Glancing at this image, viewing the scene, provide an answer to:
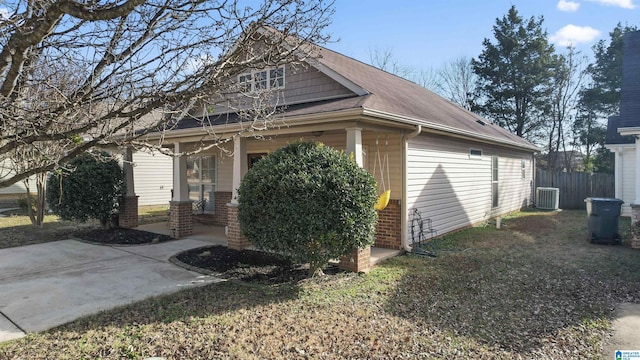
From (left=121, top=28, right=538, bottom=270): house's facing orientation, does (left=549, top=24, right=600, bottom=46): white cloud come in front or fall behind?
behind

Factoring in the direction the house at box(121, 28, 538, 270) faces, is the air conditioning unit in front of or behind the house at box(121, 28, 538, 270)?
behind

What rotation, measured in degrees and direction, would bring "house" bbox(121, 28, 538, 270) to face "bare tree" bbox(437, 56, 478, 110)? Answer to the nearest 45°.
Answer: approximately 135° to its right

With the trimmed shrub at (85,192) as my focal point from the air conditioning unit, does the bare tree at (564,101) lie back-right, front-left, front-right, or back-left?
back-right

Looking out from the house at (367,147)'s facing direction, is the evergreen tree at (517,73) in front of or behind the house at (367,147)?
behind

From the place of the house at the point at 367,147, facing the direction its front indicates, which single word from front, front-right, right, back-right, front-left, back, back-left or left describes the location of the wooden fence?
back

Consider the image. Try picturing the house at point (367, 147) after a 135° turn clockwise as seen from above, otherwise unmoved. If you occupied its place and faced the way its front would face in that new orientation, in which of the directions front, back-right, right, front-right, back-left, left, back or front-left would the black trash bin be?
right

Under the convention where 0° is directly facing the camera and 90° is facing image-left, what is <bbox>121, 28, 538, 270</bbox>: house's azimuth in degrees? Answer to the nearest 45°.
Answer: approximately 45°

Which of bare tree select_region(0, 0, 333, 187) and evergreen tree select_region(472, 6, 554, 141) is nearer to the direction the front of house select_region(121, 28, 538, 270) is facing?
the bare tree

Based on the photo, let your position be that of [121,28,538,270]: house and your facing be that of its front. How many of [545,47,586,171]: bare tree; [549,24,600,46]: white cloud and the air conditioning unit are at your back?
3

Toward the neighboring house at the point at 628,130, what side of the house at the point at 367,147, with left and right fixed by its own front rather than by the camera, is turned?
left
